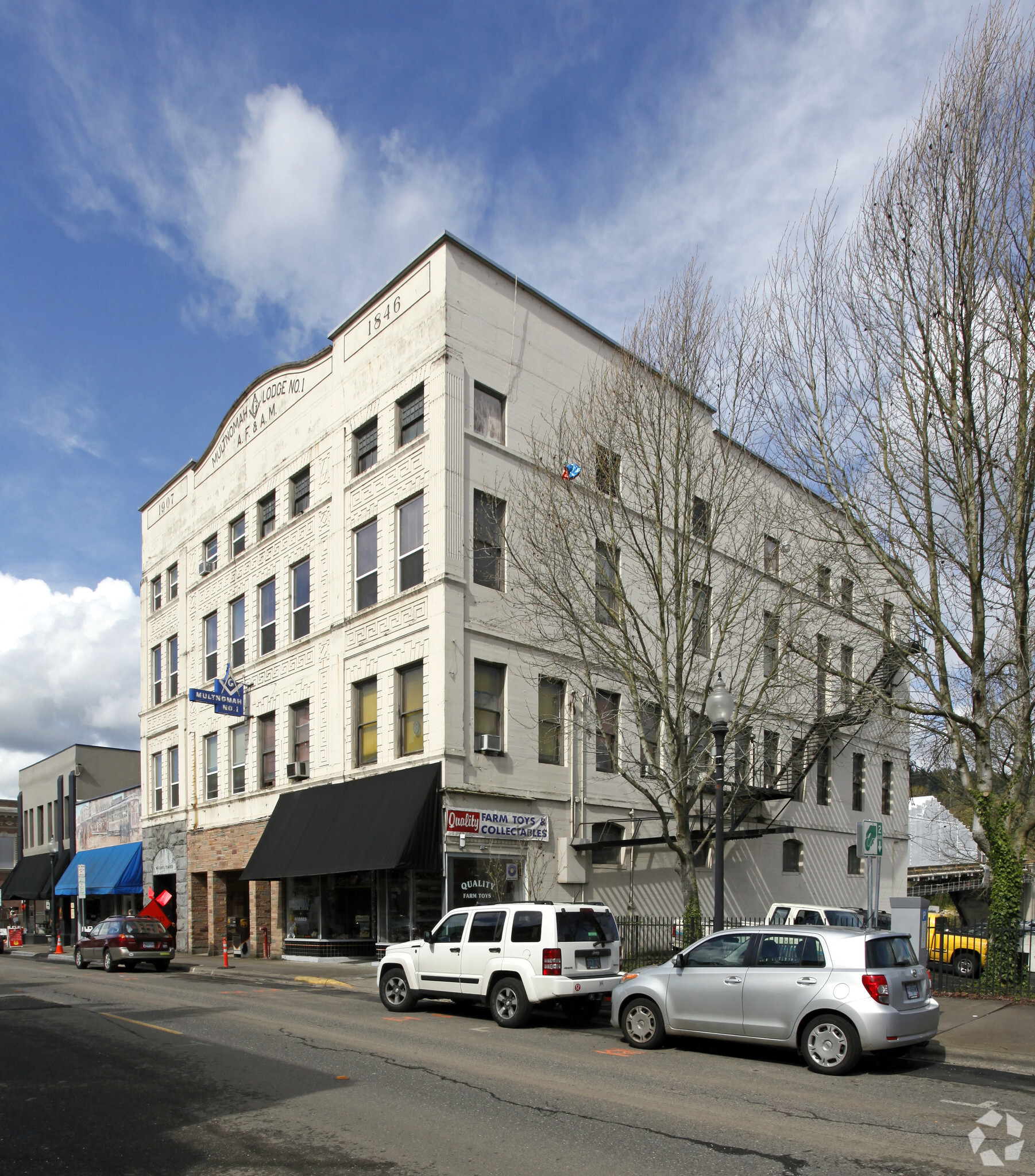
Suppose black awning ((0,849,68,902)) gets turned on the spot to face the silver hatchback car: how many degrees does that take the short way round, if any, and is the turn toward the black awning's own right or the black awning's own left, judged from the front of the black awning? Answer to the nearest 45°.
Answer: approximately 45° to the black awning's own left

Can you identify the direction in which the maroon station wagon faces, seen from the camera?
facing away from the viewer and to the left of the viewer

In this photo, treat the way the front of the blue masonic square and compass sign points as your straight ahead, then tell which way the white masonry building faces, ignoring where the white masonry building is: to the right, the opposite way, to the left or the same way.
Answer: to the right

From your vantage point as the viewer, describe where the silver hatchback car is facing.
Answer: facing away from the viewer and to the left of the viewer

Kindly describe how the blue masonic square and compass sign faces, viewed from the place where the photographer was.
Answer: facing the viewer and to the right of the viewer

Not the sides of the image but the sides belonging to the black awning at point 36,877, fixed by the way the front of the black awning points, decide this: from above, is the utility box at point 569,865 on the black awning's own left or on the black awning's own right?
on the black awning's own left
